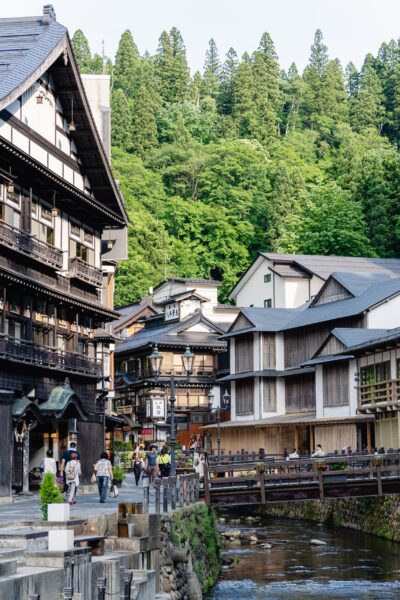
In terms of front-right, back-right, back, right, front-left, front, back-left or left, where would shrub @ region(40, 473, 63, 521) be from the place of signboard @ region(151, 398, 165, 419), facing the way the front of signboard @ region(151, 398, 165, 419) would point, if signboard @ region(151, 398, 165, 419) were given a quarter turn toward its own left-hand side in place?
right

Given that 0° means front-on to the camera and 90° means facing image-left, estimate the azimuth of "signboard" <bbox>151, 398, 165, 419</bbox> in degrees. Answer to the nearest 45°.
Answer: approximately 0°

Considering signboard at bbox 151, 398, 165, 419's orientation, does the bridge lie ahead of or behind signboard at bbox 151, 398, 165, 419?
ahead

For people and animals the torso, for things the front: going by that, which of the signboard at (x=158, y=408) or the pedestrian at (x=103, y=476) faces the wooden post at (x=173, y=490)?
the signboard

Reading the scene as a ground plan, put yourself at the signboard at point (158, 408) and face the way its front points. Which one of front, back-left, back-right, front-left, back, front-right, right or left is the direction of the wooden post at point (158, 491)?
front
